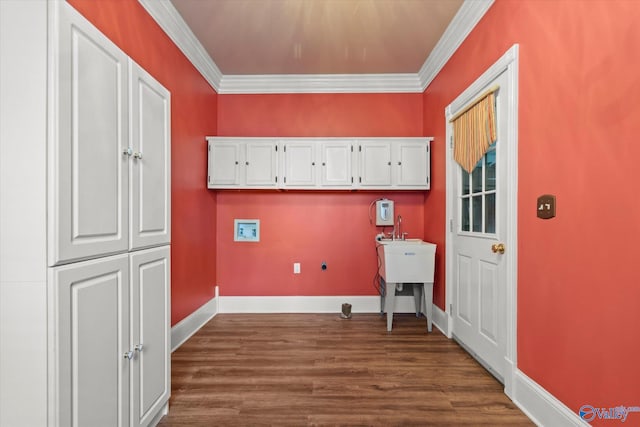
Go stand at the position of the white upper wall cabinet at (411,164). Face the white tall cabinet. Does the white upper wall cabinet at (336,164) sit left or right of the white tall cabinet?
right

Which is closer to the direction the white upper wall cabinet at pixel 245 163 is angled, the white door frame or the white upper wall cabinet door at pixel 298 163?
the white door frame

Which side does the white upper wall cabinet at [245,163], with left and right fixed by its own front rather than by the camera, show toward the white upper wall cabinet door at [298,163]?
left

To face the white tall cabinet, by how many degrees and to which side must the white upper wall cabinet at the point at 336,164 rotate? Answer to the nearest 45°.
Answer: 0° — it already faces it

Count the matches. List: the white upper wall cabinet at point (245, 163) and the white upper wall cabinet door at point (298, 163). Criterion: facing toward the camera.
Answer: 2

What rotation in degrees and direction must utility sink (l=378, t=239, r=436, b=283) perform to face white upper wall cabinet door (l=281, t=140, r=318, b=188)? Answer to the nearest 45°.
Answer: approximately 90° to its right

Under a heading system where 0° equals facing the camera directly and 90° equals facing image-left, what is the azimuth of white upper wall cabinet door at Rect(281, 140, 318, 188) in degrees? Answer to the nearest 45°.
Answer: approximately 0°
